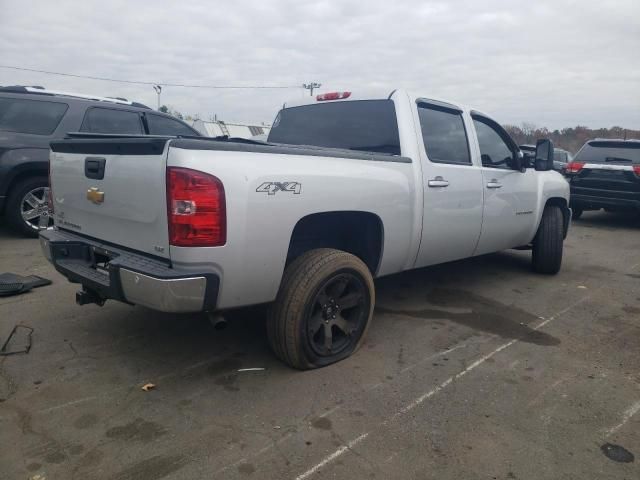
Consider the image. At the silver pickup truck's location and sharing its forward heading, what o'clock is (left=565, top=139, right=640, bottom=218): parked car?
The parked car is roughly at 12 o'clock from the silver pickup truck.

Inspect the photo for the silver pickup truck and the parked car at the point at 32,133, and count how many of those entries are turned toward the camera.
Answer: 0

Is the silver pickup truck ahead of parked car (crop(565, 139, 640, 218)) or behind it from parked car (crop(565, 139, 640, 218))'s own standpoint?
behind

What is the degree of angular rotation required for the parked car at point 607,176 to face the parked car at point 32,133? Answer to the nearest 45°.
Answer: approximately 135° to its left

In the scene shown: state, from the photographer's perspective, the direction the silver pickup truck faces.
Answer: facing away from the viewer and to the right of the viewer

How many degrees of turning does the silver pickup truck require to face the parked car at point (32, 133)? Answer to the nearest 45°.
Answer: approximately 90° to its left

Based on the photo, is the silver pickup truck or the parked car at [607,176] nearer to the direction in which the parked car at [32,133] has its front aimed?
the parked car

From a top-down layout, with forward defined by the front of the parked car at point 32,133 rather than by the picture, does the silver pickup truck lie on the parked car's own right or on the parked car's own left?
on the parked car's own right

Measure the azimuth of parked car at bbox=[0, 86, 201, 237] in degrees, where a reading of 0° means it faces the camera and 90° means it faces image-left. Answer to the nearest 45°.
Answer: approximately 225°

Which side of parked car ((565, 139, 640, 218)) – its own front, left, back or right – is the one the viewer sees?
back

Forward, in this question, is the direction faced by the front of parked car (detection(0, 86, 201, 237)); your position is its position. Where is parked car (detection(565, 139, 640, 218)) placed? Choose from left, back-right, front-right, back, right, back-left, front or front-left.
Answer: front-right
